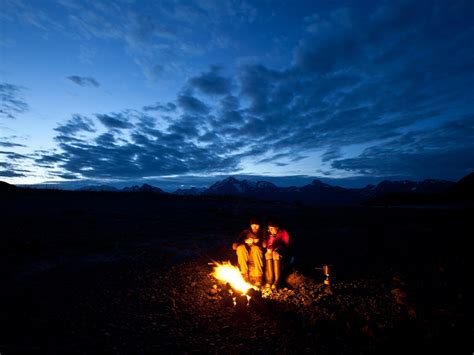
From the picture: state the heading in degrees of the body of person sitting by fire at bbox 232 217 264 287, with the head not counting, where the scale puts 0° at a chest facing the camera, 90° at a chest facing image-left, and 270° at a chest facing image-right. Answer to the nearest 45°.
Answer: approximately 0°

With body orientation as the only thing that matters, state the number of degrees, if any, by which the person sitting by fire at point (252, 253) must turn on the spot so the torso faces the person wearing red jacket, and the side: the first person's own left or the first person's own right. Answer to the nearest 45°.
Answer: approximately 90° to the first person's own left

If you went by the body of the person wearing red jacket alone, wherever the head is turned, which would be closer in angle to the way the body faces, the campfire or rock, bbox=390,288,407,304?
the campfire

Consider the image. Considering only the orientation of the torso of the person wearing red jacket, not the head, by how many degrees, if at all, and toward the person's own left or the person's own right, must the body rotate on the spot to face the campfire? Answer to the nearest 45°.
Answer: approximately 45° to the person's own right
